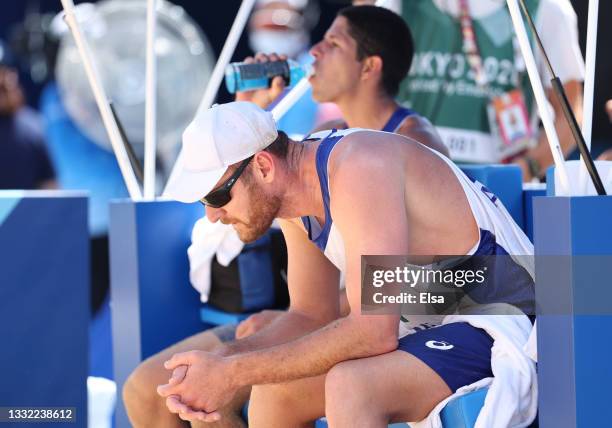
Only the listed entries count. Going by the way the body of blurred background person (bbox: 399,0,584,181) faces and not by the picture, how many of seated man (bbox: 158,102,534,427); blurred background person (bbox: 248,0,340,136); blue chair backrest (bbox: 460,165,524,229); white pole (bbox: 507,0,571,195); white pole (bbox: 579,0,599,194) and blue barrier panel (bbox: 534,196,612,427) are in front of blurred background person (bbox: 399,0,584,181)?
5

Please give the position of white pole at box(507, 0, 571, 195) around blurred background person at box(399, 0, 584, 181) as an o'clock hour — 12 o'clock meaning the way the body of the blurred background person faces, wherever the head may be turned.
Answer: The white pole is roughly at 12 o'clock from the blurred background person.

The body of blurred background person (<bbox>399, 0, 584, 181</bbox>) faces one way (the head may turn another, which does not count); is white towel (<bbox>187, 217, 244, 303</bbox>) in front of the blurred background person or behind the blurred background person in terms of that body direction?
in front

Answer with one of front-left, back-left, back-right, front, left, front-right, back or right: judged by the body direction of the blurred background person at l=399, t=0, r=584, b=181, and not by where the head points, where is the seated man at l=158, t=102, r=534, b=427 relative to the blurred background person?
front

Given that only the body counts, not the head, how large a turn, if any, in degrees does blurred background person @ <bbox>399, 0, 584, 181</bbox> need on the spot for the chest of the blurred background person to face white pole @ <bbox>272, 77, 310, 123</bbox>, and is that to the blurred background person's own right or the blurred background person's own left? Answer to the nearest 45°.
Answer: approximately 45° to the blurred background person's own right

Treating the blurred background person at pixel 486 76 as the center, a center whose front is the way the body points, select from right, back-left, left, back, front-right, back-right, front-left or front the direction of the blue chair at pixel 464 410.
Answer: front

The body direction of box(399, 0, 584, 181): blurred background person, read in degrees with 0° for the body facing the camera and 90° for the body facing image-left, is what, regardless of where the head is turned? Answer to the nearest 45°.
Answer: approximately 0°

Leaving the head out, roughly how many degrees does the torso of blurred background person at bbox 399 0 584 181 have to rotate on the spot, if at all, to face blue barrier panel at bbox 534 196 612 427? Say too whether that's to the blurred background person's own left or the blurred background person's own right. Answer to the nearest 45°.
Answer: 0° — they already face it

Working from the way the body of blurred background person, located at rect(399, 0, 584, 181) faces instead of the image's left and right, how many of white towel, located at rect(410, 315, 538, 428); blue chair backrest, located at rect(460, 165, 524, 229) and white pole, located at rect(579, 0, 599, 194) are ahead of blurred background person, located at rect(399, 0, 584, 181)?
3

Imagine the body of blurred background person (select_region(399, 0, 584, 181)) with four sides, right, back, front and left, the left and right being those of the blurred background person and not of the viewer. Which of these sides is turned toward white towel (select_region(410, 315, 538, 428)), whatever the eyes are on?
front

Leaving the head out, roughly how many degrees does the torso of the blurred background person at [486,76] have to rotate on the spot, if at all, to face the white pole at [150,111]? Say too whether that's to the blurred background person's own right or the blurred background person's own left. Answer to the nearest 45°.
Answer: approximately 45° to the blurred background person's own right

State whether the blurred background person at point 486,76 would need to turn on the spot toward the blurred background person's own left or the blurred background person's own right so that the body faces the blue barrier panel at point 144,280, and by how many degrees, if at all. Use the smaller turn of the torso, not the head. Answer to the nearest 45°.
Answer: approximately 45° to the blurred background person's own right

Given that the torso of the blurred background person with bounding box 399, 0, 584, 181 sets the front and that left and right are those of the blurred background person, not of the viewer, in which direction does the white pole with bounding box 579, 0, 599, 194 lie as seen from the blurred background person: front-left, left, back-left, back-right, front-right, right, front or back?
front

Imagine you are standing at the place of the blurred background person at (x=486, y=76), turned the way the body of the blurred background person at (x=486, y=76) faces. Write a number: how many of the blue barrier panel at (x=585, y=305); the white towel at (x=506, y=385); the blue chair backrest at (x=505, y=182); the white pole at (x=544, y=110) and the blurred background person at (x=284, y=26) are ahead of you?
4

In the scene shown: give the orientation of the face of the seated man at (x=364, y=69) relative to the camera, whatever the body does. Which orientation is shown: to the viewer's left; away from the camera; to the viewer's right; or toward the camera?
to the viewer's left
